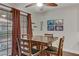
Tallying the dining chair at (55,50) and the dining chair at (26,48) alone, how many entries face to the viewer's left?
1

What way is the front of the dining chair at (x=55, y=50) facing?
to the viewer's left

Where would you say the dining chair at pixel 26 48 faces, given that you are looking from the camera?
facing away from the viewer and to the right of the viewer
